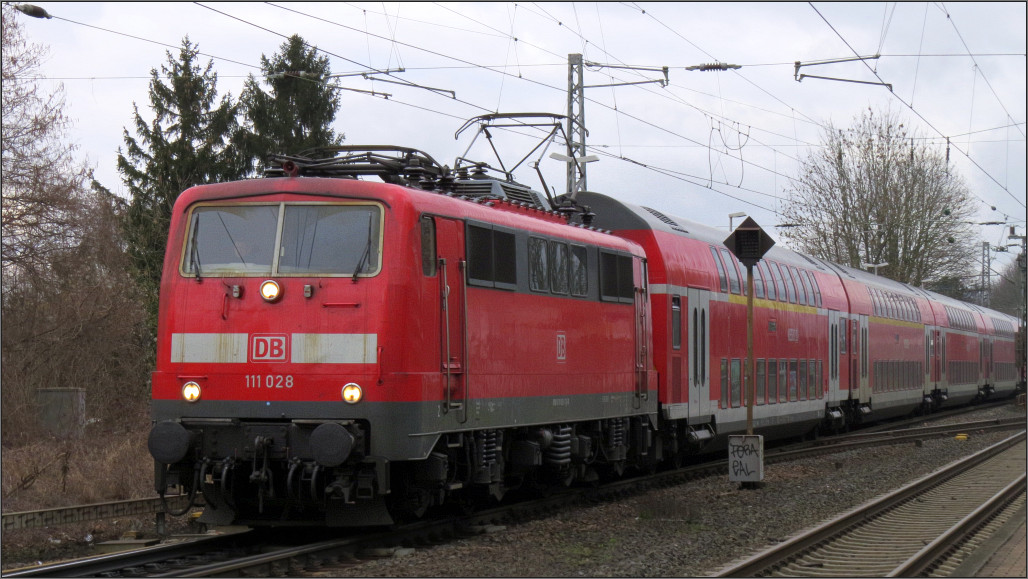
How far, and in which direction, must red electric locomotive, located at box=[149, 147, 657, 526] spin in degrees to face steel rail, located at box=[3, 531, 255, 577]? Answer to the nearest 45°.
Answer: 0° — it already faces it

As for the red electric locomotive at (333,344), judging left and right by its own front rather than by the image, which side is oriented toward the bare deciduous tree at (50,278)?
right

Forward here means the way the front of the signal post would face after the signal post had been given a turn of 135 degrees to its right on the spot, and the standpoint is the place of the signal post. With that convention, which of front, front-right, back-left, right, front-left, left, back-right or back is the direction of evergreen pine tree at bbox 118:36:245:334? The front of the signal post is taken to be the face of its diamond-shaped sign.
front

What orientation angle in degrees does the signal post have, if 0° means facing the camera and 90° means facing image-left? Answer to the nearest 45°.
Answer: approximately 0°

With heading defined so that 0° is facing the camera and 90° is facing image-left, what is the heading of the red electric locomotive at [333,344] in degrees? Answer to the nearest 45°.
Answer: approximately 45°

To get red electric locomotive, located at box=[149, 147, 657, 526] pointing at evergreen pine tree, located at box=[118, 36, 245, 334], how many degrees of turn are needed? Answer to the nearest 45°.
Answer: approximately 135° to its right

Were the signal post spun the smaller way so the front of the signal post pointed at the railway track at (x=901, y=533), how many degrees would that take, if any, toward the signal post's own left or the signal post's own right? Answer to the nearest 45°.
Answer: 0° — it already faces it

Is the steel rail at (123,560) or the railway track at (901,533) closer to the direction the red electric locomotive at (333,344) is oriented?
the steel rail

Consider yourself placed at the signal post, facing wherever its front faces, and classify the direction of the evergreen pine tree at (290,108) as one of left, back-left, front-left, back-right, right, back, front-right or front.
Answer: back-right
